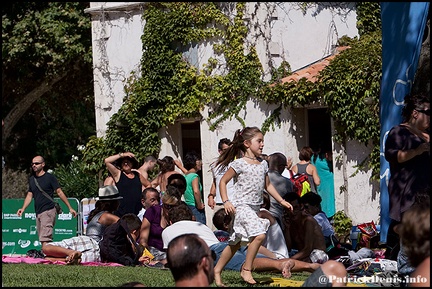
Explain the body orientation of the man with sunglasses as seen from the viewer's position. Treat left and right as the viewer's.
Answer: facing the viewer and to the left of the viewer

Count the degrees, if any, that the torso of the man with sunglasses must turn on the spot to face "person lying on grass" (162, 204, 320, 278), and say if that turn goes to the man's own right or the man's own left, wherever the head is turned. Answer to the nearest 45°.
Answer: approximately 90° to the man's own left

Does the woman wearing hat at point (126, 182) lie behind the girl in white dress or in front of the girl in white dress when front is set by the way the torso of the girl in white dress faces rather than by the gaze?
behind

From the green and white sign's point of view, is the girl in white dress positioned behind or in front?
in front

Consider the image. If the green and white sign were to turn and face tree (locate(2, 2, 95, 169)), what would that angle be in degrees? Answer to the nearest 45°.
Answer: approximately 180°

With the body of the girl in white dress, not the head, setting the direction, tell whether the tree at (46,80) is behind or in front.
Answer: behind

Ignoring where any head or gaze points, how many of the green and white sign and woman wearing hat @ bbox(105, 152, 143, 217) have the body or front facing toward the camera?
2

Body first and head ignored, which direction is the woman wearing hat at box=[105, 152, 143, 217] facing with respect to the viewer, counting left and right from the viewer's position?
facing the viewer

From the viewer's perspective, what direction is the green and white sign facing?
toward the camera
